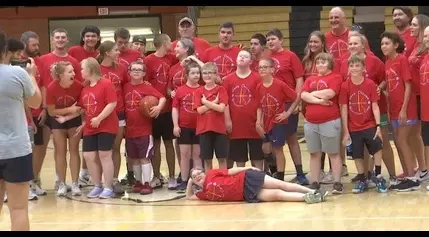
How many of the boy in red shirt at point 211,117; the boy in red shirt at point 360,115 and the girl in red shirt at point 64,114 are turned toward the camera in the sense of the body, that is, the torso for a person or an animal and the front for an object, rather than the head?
3

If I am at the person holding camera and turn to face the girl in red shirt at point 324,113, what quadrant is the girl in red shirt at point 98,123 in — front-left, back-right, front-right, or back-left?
front-left

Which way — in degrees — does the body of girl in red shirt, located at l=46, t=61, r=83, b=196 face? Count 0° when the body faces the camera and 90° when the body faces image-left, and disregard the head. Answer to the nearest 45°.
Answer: approximately 0°

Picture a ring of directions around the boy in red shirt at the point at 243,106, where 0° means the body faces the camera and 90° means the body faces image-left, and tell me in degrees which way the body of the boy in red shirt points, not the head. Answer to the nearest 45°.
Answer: approximately 0°

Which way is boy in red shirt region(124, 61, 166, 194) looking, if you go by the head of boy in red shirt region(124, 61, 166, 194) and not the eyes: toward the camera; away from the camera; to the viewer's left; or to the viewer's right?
toward the camera

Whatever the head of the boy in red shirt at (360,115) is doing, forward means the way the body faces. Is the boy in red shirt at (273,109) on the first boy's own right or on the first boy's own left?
on the first boy's own right

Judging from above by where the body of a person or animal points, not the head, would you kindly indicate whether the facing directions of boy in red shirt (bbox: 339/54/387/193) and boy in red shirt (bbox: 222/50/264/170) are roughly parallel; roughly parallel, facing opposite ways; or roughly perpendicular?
roughly parallel

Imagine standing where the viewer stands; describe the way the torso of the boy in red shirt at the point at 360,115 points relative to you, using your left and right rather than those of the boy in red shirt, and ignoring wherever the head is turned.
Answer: facing the viewer

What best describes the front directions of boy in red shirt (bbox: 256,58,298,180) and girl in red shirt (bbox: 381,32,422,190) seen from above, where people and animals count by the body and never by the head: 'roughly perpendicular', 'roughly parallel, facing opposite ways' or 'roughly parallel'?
roughly parallel

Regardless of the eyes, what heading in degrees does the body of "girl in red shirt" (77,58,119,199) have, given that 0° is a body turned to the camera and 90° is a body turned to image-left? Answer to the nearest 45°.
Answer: approximately 45°

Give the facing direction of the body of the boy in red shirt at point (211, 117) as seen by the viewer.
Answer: toward the camera

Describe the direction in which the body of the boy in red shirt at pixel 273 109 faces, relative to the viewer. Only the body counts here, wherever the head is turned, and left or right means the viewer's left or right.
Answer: facing the viewer and to the left of the viewer

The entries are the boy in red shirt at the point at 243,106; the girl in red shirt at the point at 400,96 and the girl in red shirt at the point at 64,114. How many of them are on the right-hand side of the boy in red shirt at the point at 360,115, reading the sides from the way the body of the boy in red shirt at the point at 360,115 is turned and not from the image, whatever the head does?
2

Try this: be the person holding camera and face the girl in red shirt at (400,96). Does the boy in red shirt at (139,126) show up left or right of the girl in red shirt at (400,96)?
left

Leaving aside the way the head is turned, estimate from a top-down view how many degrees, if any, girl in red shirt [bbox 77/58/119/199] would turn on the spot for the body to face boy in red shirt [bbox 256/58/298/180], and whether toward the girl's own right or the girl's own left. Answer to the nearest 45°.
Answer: approximately 135° to the girl's own left

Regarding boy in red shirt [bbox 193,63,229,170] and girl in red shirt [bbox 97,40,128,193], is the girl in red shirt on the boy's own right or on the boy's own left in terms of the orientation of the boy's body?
on the boy's own right

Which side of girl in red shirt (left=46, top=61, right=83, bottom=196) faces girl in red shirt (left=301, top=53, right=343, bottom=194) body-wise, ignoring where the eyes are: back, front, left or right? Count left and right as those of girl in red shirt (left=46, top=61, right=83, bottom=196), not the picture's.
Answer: left

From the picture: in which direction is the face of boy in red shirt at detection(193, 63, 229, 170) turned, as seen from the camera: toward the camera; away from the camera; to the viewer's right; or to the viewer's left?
toward the camera
